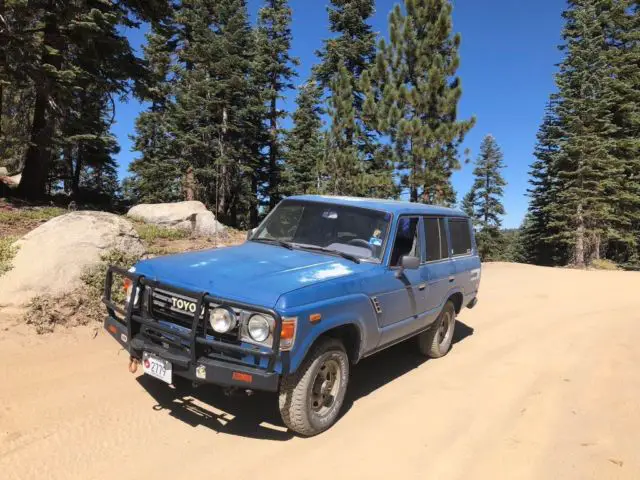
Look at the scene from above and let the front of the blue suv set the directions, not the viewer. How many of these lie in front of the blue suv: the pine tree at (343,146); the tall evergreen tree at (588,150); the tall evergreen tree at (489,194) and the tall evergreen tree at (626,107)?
0

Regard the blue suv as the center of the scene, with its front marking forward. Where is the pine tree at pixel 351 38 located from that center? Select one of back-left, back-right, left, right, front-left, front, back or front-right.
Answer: back-right

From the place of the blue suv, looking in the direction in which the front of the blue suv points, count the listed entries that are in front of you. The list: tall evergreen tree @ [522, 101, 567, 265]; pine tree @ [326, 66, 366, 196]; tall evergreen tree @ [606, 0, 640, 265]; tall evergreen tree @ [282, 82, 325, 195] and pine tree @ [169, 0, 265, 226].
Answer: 0

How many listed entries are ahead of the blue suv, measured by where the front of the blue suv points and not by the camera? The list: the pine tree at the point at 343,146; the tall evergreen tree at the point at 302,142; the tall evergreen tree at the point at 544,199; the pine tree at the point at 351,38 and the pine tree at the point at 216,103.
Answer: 0

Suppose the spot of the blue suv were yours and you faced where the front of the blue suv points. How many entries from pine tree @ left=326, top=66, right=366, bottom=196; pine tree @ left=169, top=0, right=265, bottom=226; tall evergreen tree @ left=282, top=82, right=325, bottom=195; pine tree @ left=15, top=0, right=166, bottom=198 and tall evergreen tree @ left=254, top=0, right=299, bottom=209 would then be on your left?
0

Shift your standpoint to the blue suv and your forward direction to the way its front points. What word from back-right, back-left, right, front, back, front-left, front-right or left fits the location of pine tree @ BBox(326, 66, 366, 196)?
back-right

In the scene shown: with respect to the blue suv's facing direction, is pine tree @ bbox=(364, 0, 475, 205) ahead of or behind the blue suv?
behind

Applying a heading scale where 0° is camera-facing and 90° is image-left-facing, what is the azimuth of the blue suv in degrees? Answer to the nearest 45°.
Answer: approximately 45°

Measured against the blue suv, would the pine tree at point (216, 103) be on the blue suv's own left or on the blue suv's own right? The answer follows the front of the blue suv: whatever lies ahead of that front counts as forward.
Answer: on the blue suv's own right

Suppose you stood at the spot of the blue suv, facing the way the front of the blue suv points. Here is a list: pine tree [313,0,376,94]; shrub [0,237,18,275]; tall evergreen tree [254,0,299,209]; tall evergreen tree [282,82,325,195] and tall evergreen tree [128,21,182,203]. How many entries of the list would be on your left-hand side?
0

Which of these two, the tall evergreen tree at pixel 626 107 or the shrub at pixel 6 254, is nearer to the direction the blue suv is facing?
the shrub

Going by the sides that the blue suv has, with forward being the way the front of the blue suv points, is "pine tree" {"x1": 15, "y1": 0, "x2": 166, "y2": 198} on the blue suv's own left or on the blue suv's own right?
on the blue suv's own right

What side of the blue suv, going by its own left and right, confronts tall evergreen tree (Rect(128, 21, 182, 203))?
right

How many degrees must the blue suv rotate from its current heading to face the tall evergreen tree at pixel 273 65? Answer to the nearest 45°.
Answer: approximately 135° to its right

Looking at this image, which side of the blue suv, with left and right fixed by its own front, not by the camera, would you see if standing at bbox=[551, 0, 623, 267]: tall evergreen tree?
back

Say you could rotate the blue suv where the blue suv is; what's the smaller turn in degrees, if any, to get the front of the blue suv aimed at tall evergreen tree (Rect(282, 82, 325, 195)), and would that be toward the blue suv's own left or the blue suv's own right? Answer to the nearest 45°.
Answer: approximately 135° to the blue suv's own right

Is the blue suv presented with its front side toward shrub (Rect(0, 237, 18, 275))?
no

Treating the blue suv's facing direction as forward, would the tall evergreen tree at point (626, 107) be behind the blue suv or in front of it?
behind

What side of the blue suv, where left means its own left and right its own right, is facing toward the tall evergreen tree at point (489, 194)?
back
